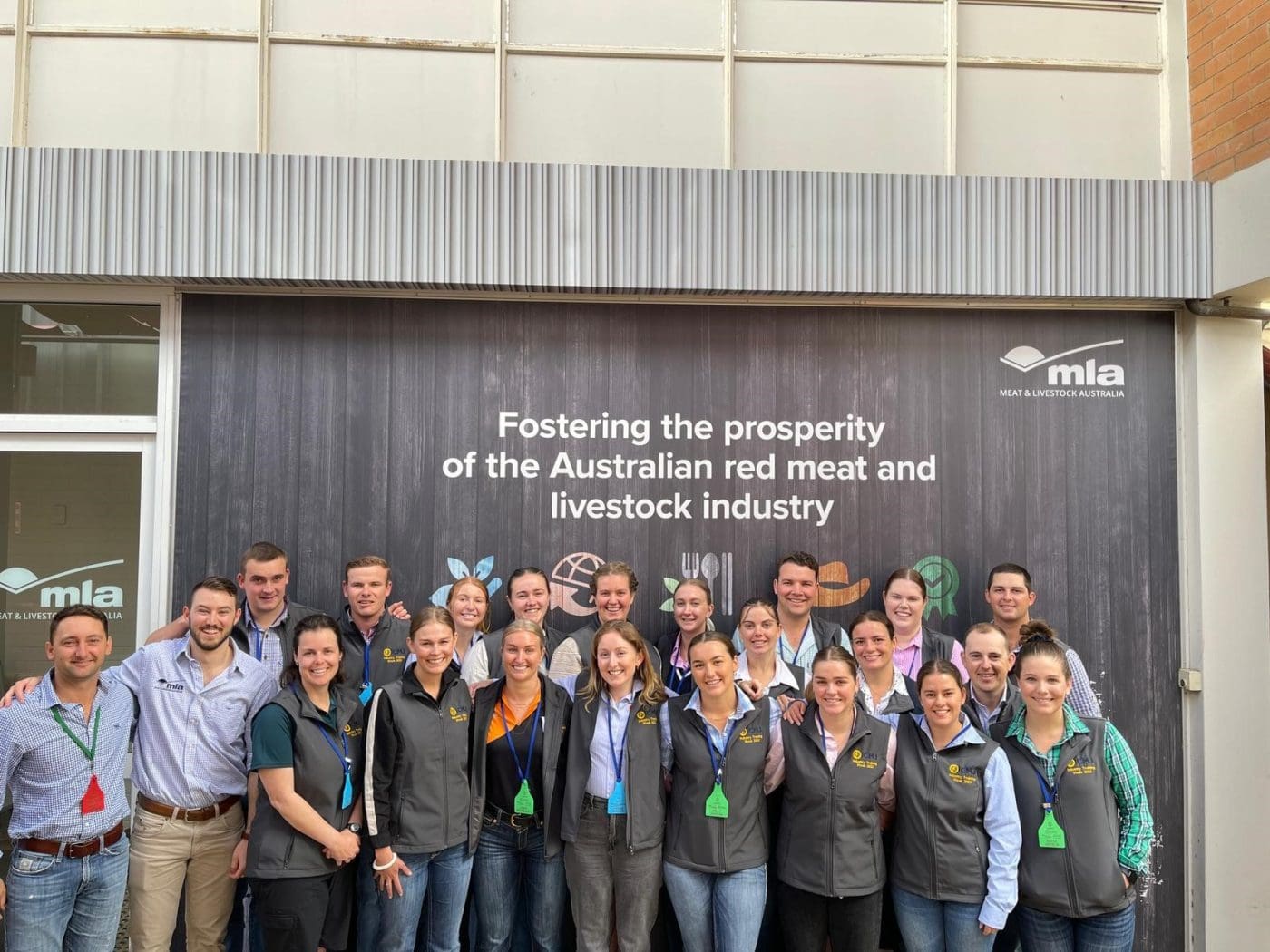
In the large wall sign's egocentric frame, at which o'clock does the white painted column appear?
The white painted column is roughly at 9 o'clock from the large wall sign.

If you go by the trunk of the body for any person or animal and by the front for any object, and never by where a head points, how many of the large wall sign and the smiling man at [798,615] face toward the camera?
2

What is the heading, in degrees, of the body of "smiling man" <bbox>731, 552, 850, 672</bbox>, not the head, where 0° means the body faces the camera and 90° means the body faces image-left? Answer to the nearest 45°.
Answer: approximately 0°

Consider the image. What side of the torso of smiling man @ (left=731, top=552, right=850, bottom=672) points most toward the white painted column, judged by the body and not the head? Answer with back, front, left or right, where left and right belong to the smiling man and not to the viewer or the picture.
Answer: left
